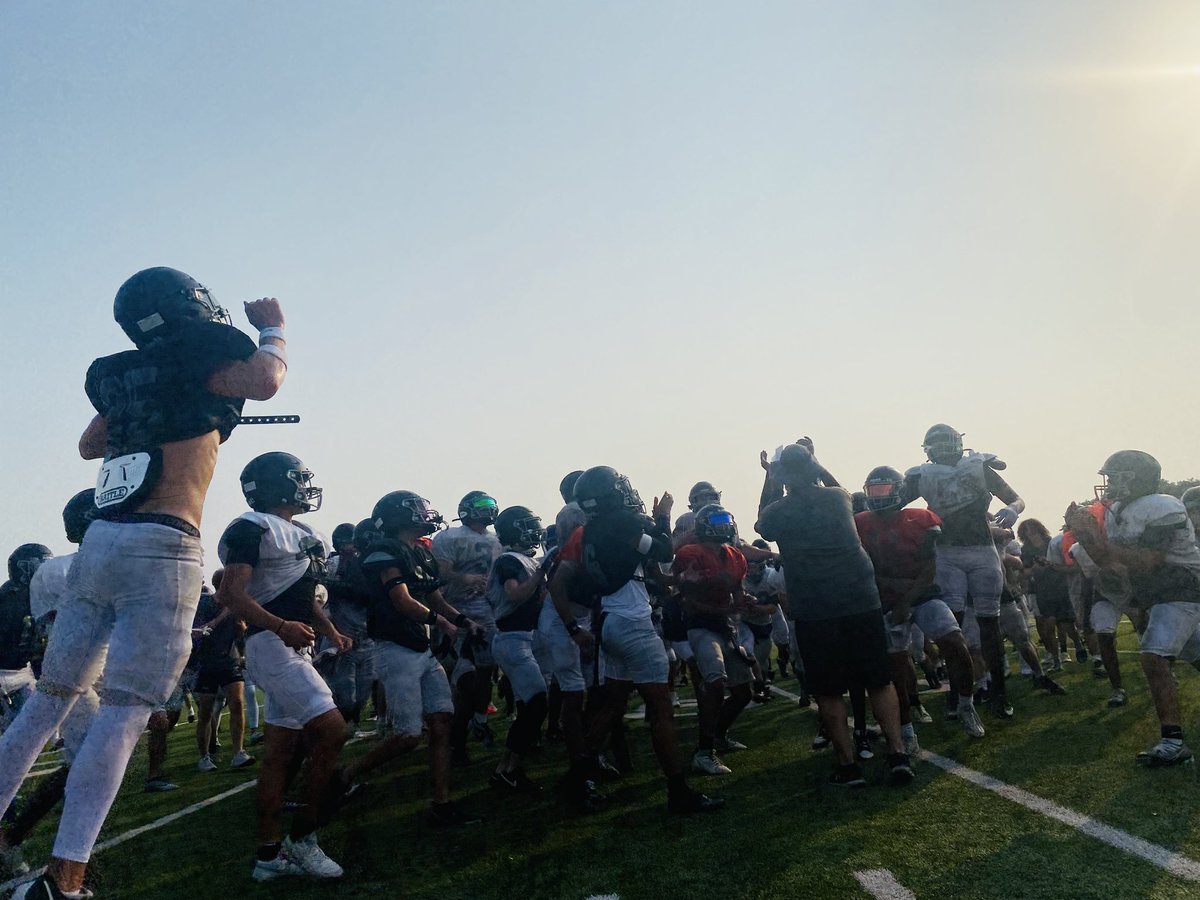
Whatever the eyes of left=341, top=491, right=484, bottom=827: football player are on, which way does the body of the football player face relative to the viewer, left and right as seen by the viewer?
facing to the right of the viewer

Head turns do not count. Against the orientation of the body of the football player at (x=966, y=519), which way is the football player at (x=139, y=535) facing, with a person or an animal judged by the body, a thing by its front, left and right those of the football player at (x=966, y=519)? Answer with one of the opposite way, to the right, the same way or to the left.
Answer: the opposite way

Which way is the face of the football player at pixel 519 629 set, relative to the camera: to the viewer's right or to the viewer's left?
to the viewer's right

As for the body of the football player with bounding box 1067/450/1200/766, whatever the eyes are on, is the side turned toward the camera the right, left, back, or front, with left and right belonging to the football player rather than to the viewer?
left

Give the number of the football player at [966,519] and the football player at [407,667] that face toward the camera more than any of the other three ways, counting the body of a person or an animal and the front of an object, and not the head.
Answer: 1

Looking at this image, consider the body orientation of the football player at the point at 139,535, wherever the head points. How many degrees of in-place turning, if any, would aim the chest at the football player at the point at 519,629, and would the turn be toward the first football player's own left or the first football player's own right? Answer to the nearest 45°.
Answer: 0° — they already face them

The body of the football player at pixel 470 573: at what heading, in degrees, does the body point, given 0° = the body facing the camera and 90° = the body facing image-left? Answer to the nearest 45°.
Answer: approximately 315°

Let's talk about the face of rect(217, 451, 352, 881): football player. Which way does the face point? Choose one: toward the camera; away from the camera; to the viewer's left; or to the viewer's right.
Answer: to the viewer's right

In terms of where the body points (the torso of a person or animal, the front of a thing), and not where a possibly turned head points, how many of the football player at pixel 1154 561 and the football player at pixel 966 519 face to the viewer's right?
0

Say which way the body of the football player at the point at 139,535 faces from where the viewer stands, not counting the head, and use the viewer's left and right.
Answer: facing away from the viewer and to the right of the viewer

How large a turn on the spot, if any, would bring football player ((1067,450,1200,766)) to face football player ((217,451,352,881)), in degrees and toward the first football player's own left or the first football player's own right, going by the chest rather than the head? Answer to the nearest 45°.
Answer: approximately 45° to the first football player's own left
